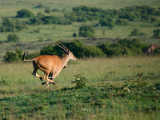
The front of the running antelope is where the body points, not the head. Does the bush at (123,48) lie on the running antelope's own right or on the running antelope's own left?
on the running antelope's own left

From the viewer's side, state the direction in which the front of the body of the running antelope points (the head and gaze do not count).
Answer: to the viewer's right

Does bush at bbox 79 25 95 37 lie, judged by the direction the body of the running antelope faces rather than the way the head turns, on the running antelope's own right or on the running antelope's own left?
on the running antelope's own left

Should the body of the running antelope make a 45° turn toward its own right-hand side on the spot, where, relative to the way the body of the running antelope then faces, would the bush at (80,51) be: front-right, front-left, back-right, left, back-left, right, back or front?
back-left

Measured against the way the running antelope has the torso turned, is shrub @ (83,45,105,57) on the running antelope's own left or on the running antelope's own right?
on the running antelope's own left
